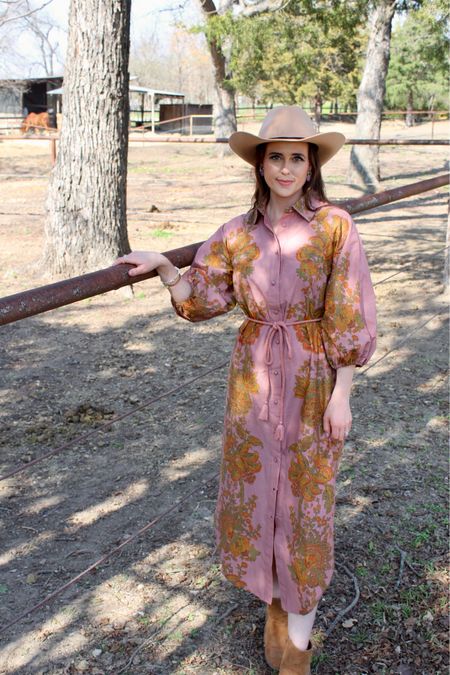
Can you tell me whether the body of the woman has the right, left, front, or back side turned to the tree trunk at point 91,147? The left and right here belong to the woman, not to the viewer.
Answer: back

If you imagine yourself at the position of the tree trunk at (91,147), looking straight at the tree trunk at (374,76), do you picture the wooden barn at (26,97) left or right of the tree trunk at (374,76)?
left

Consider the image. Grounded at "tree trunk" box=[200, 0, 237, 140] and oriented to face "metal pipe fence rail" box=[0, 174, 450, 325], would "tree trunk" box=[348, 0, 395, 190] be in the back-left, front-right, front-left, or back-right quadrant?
front-left

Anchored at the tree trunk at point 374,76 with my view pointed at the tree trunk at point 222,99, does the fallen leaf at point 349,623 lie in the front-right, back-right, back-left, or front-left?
back-left

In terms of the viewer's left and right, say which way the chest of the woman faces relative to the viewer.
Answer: facing the viewer

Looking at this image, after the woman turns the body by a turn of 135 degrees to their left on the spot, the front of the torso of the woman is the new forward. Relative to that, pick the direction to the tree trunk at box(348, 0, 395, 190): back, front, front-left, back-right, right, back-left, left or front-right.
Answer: front-left
